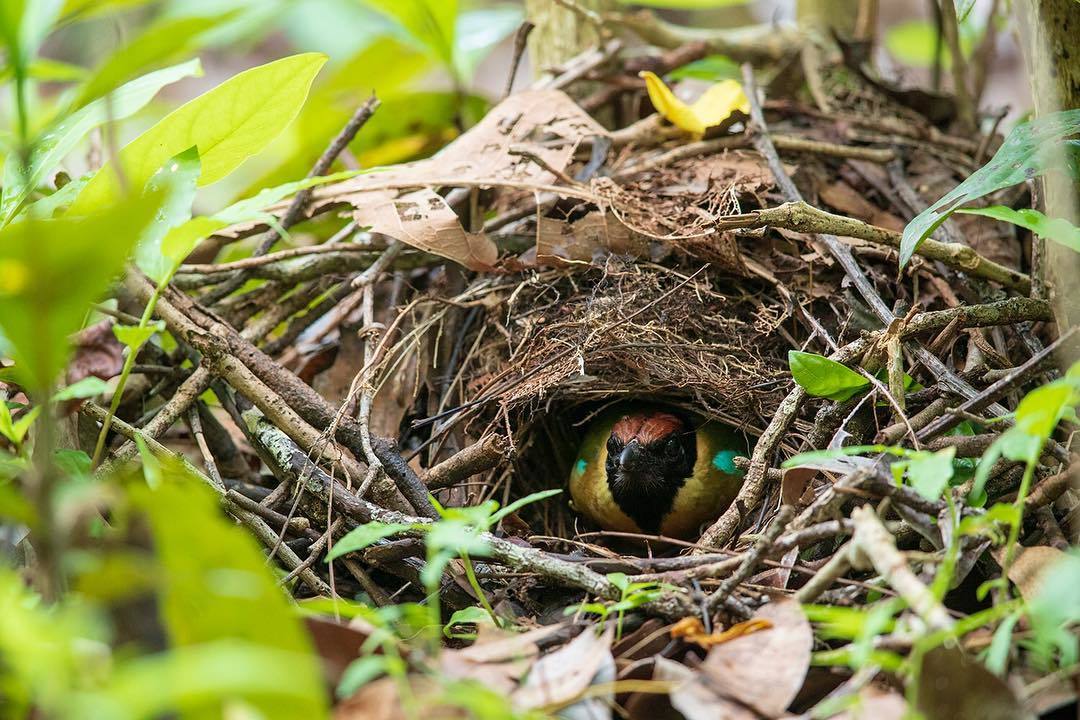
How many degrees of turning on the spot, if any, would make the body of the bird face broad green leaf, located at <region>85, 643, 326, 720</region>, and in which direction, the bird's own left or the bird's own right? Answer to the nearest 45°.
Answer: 0° — it already faces it

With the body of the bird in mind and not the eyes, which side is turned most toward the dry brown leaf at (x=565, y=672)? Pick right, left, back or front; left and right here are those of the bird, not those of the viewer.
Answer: front

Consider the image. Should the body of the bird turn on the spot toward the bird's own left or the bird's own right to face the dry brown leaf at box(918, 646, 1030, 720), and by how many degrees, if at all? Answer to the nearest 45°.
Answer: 0° — it already faces it

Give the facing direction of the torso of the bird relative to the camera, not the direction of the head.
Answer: toward the camera

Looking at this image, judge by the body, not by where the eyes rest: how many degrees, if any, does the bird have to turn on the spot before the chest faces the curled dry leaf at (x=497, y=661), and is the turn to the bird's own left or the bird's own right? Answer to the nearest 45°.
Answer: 0° — it already faces it

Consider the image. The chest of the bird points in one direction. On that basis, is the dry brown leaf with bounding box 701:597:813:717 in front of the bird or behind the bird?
in front

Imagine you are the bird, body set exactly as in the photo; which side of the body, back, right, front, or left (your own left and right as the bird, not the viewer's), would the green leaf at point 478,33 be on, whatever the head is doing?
back
